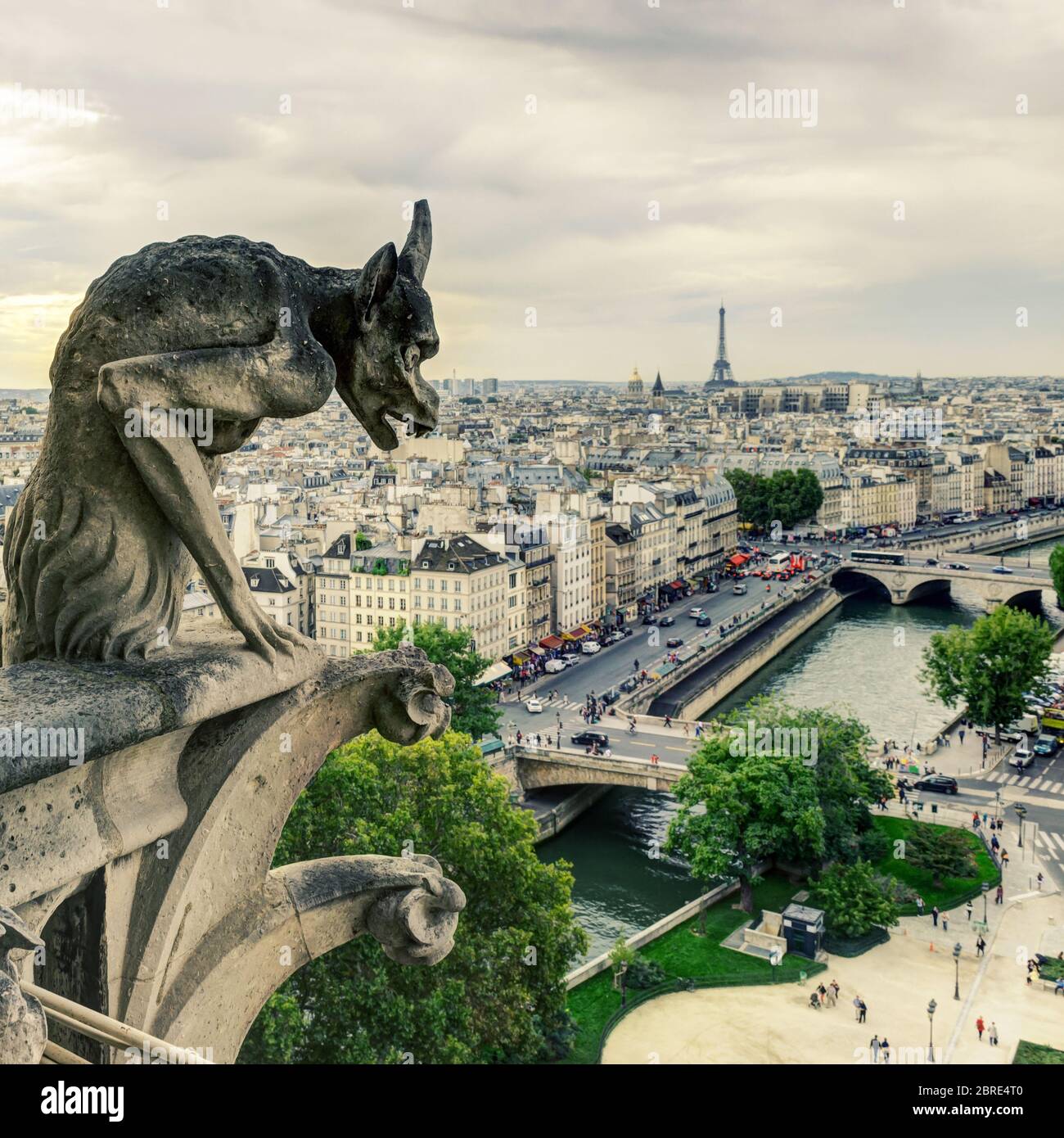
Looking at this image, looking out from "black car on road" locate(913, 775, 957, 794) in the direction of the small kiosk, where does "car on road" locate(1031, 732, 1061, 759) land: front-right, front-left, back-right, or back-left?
back-left

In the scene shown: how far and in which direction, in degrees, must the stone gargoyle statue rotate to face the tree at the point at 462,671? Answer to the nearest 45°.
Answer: approximately 90° to its left

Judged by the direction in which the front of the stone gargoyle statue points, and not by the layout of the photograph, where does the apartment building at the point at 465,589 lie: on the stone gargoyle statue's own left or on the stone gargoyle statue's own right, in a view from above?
on the stone gargoyle statue's own left

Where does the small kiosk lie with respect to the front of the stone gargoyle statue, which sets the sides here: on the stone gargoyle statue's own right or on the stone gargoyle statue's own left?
on the stone gargoyle statue's own left

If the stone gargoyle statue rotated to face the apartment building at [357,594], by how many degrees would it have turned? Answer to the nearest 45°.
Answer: approximately 90° to its left

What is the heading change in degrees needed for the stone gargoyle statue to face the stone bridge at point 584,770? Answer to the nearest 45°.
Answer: approximately 90° to its left

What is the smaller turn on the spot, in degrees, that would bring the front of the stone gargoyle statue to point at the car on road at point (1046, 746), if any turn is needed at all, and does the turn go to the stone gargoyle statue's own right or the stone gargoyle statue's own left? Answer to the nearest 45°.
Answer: approximately 45° to the stone gargoyle statue's own left

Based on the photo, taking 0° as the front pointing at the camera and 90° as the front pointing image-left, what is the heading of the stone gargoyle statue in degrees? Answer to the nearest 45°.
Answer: approximately 270°

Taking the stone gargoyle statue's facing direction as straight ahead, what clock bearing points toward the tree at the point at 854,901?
The tree is roughly at 10 o'clock from the stone gargoyle statue.

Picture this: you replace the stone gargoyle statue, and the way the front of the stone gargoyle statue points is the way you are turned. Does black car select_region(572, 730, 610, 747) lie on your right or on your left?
on your left

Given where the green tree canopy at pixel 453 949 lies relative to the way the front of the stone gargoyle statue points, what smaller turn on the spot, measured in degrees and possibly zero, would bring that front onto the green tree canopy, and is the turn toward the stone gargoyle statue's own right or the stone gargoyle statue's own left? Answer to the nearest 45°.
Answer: approximately 90° to the stone gargoyle statue's own left
